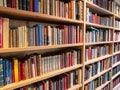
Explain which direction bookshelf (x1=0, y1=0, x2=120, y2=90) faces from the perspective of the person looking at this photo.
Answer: facing the viewer and to the right of the viewer
